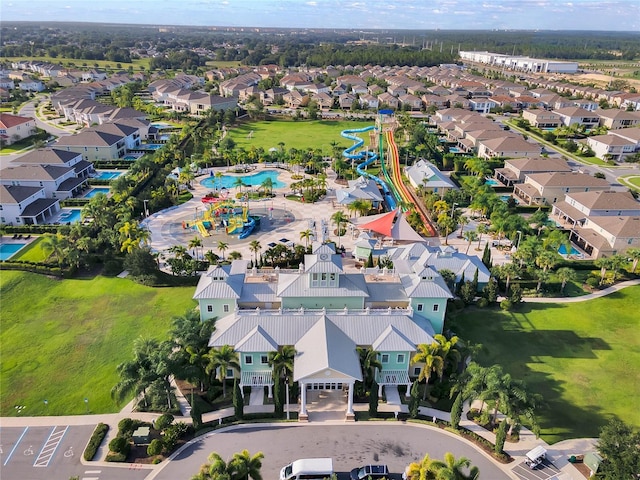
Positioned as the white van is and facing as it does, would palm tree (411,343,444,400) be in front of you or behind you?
behind

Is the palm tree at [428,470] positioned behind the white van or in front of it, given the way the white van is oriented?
behind

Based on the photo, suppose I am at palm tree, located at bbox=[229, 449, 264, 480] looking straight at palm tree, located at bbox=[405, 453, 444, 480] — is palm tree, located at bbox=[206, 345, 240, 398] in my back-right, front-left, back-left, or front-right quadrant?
back-left

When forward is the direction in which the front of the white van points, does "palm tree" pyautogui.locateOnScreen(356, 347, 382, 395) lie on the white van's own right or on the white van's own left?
on the white van's own right

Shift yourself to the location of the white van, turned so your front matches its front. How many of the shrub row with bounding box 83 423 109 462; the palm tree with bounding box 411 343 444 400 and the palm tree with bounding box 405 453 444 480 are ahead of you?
1

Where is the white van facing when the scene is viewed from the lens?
facing to the left of the viewer

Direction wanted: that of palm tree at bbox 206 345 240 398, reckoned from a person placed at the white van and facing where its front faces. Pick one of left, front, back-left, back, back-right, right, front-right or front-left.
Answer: front-right

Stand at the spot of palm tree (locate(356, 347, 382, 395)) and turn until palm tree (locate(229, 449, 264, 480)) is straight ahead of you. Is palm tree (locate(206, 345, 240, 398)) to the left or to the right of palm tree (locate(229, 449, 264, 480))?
right

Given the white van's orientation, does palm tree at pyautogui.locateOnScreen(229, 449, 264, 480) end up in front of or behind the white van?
in front

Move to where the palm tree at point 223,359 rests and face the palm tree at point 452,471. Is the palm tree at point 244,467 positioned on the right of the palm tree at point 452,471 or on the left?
right

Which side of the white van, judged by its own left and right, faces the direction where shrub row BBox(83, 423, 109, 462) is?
front

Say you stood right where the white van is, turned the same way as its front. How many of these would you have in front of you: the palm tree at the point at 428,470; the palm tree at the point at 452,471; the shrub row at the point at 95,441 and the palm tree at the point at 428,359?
1
